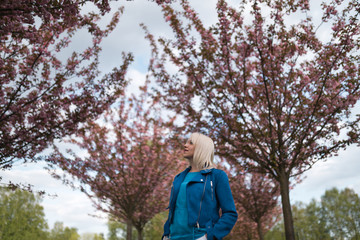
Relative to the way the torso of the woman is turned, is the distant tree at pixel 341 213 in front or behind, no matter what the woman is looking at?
behind

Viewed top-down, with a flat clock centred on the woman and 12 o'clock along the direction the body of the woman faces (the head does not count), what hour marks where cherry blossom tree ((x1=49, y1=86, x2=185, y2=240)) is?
The cherry blossom tree is roughly at 4 o'clock from the woman.

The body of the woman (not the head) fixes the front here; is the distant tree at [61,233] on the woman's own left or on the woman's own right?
on the woman's own right

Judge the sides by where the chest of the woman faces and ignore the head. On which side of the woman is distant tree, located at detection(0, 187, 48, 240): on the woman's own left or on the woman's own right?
on the woman's own right

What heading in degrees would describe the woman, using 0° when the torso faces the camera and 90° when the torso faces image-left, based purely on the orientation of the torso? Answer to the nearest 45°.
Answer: approximately 45°

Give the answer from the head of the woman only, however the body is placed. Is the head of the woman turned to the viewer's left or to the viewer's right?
to the viewer's left

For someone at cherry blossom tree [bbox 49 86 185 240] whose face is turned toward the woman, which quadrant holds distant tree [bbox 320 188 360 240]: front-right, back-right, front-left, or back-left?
back-left

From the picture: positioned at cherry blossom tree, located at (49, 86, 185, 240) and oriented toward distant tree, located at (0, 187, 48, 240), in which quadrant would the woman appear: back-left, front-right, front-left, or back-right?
back-left
